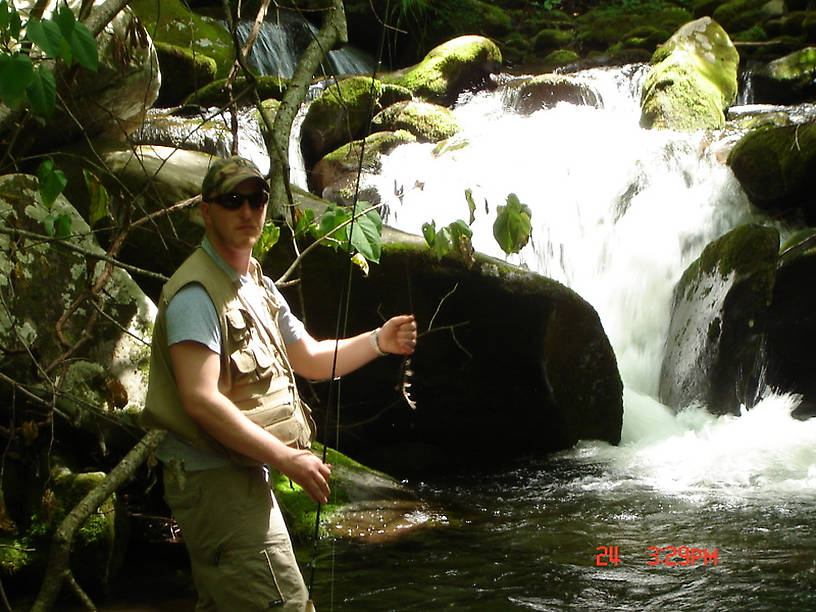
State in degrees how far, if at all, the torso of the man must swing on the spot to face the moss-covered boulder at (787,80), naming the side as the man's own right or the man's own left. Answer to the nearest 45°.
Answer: approximately 90° to the man's own left

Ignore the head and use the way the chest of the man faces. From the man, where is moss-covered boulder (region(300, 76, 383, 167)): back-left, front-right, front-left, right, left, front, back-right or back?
back-left

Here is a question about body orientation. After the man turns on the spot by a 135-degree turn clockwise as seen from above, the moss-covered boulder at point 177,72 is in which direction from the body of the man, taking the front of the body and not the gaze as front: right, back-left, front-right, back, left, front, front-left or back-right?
right

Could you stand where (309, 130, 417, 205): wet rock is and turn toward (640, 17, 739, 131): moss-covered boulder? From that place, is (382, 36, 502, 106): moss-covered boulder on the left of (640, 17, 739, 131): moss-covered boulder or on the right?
left

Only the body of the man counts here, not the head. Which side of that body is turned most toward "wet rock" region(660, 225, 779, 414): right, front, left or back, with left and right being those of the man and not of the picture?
left

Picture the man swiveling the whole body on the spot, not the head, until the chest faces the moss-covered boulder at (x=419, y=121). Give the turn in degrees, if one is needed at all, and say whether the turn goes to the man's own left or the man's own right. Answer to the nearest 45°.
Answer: approximately 135° to the man's own left

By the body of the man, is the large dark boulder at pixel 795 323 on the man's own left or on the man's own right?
on the man's own left

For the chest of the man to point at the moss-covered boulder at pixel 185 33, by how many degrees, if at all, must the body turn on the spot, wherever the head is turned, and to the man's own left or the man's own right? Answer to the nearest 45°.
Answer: approximately 135° to the man's own left

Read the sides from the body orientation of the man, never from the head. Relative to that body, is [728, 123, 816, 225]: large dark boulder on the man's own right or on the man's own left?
on the man's own left
